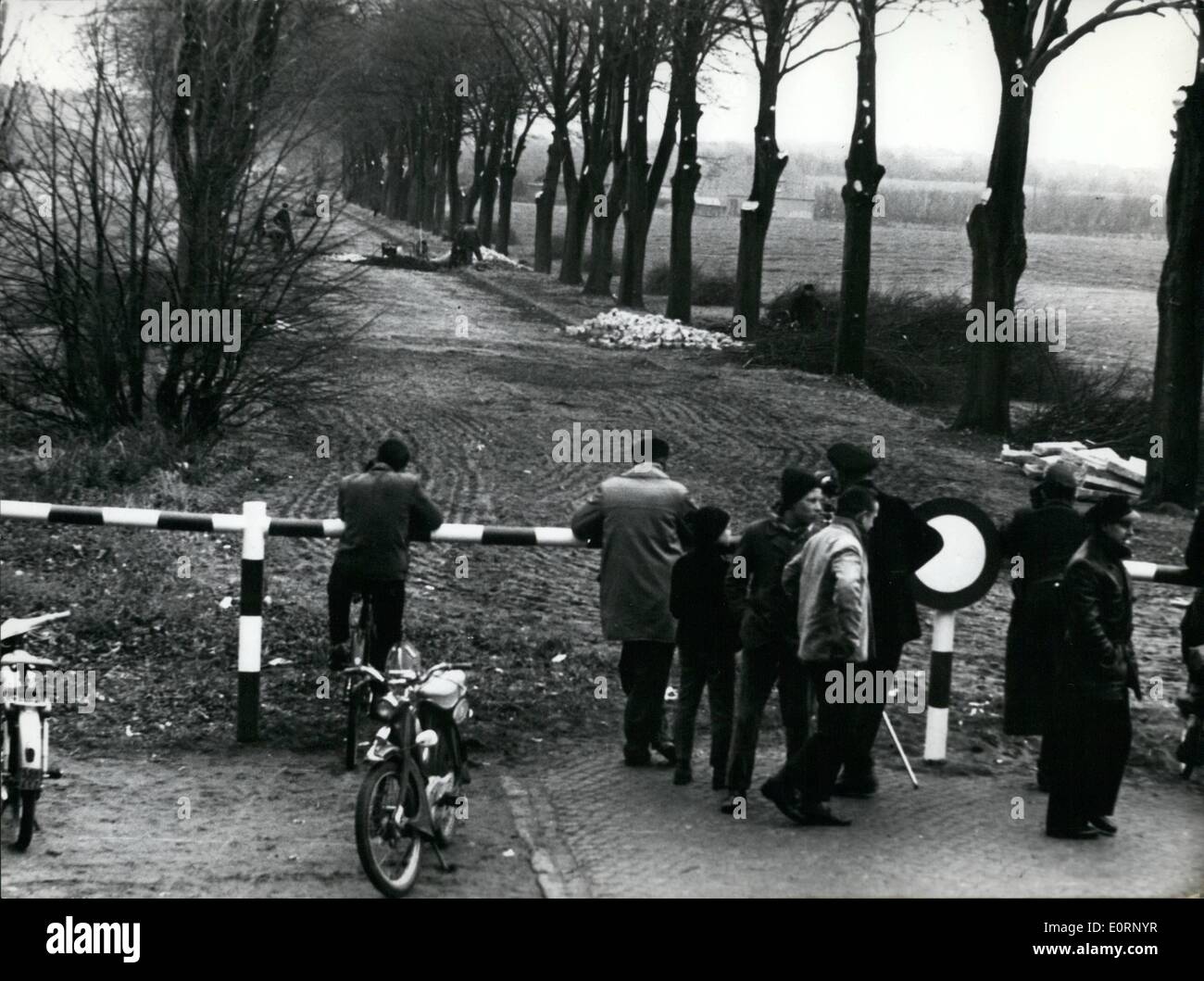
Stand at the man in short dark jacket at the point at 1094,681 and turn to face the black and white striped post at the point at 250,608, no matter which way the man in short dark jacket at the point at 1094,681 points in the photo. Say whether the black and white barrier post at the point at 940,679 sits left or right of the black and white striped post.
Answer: right

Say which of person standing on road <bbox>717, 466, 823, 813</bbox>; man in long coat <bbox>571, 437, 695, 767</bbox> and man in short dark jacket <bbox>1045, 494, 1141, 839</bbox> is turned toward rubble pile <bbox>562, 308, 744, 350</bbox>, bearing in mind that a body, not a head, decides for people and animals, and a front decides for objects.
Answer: man in long coat <bbox>571, 437, 695, 767</bbox>

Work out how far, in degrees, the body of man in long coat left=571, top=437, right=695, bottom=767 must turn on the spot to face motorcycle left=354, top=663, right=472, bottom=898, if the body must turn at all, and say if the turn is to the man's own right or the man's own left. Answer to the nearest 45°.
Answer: approximately 135° to the man's own left

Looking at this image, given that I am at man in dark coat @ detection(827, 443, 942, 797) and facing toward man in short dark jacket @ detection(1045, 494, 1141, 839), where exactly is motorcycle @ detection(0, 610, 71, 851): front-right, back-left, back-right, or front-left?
back-right

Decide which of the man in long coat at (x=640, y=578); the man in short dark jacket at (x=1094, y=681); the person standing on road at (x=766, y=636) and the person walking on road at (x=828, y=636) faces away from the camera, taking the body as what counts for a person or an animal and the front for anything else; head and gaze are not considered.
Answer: the man in long coat at (x=640, y=578)

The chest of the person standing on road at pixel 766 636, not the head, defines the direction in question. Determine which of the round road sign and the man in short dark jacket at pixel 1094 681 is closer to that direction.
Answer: the man in short dark jacket

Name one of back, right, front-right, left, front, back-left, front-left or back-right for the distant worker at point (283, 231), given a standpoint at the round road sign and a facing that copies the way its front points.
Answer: back-right

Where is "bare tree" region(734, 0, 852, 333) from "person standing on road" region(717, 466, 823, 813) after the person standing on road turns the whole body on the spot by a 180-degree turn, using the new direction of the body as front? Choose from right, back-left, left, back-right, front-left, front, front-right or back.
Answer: front-right

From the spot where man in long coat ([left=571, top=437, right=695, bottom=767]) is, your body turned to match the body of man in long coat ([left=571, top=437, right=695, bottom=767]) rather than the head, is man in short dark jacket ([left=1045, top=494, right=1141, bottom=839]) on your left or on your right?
on your right
